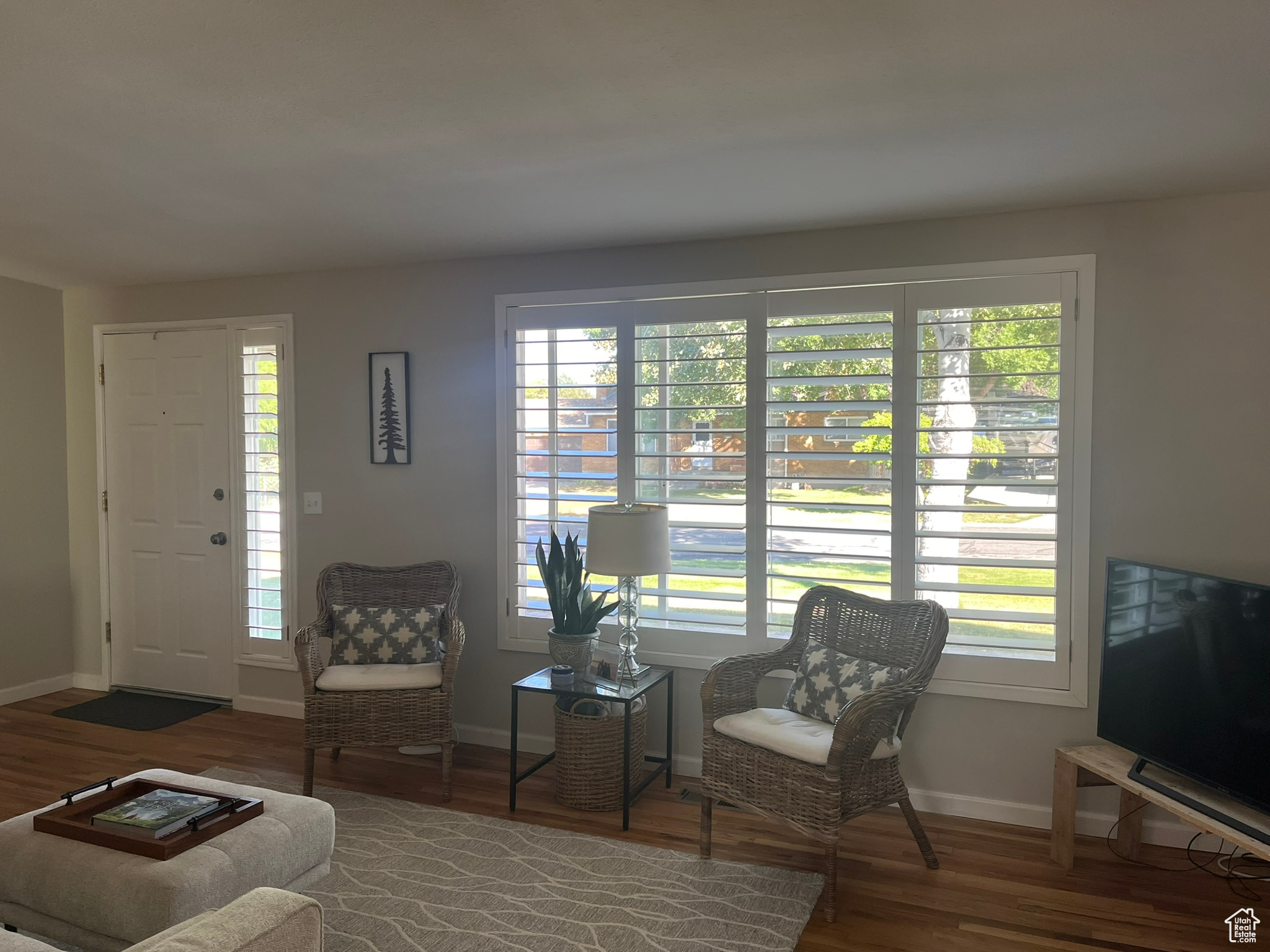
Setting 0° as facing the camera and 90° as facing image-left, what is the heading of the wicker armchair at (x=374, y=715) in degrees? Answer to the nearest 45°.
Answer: approximately 0°

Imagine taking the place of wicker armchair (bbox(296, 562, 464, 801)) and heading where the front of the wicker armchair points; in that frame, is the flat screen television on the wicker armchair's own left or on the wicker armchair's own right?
on the wicker armchair's own left

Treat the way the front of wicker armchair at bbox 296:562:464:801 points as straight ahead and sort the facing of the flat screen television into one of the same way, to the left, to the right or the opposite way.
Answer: to the right

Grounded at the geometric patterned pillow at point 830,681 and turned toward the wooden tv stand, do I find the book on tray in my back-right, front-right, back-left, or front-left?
back-right

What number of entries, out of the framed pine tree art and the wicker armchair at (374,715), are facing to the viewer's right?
0

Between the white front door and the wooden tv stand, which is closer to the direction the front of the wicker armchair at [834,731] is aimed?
the white front door

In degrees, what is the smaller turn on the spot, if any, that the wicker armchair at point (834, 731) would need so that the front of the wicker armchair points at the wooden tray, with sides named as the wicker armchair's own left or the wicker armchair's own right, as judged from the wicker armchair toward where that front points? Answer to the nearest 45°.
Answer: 0° — it already faces it

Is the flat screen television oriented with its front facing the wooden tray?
yes

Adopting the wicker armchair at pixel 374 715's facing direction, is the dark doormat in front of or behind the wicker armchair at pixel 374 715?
behind

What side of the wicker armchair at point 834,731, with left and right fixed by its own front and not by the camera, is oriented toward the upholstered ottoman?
front

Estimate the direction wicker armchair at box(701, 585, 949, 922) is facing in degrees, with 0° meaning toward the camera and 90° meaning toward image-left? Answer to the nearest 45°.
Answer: approximately 45°

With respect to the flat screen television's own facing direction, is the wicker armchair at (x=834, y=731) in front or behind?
in front

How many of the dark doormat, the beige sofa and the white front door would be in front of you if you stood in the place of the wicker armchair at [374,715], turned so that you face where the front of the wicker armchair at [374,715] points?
1

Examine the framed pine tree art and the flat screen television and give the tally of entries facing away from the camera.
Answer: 0

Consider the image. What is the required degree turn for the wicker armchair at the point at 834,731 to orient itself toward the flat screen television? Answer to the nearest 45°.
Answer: approximately 135° to its left

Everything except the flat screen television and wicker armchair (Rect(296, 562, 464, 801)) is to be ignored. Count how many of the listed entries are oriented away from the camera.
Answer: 0

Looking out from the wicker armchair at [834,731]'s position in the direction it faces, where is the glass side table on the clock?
The glass side table is roughly at 2 o'clock from the wicker armchair.

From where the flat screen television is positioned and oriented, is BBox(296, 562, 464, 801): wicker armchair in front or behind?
in front
